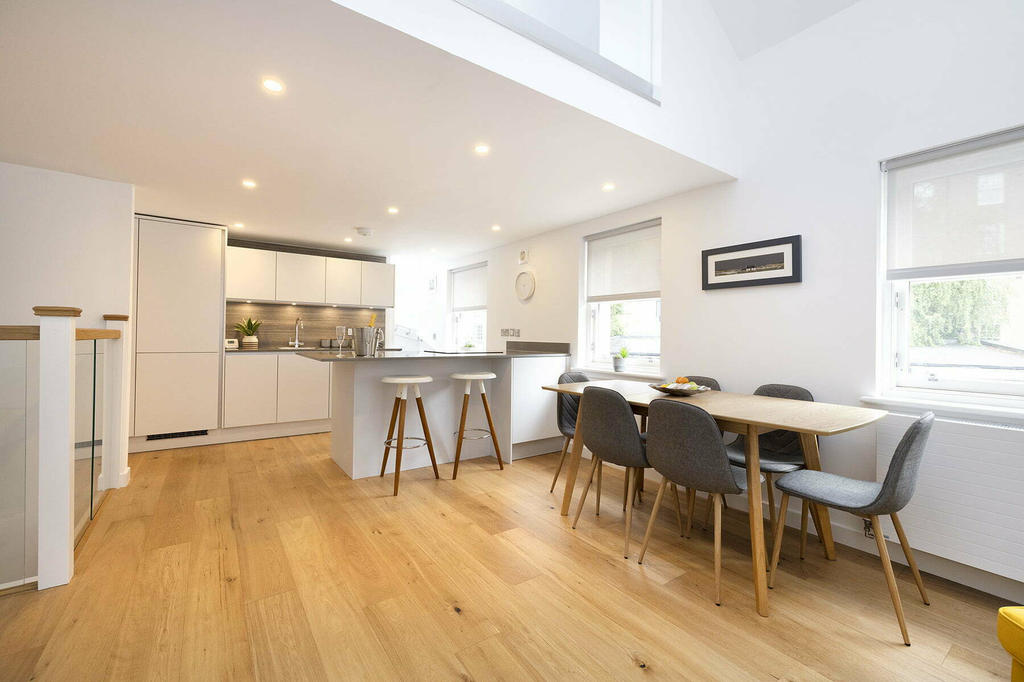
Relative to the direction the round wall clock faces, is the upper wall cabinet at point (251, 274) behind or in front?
in front

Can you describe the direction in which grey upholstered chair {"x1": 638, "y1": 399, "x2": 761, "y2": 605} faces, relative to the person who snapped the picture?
facing away from the viewer and to the right of the viewer

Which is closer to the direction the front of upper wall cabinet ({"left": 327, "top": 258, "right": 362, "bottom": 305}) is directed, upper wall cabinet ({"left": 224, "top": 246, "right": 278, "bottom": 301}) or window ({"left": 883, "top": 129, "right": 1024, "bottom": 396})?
the window

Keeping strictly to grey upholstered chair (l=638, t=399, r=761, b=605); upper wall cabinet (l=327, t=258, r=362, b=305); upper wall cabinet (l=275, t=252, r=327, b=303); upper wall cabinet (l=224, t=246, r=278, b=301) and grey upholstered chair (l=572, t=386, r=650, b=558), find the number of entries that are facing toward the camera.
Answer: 3

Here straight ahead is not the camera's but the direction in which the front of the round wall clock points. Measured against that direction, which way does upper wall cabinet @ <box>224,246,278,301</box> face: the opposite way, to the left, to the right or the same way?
to the left

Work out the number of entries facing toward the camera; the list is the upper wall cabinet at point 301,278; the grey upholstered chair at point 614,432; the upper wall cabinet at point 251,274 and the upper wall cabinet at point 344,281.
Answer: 3

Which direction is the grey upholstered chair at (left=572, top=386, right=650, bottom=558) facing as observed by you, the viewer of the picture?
facing away from the viewer and to the right of the viewer

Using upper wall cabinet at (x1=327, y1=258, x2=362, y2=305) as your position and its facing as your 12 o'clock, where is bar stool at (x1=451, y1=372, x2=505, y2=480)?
The bar stool is roughly at 11 o'clock from the upper wall cabinet.

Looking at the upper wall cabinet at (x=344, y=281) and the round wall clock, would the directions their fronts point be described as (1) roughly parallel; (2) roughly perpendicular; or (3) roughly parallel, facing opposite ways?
roughly perpendicular

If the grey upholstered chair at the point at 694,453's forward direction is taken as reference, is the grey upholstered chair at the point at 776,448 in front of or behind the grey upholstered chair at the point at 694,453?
in front
